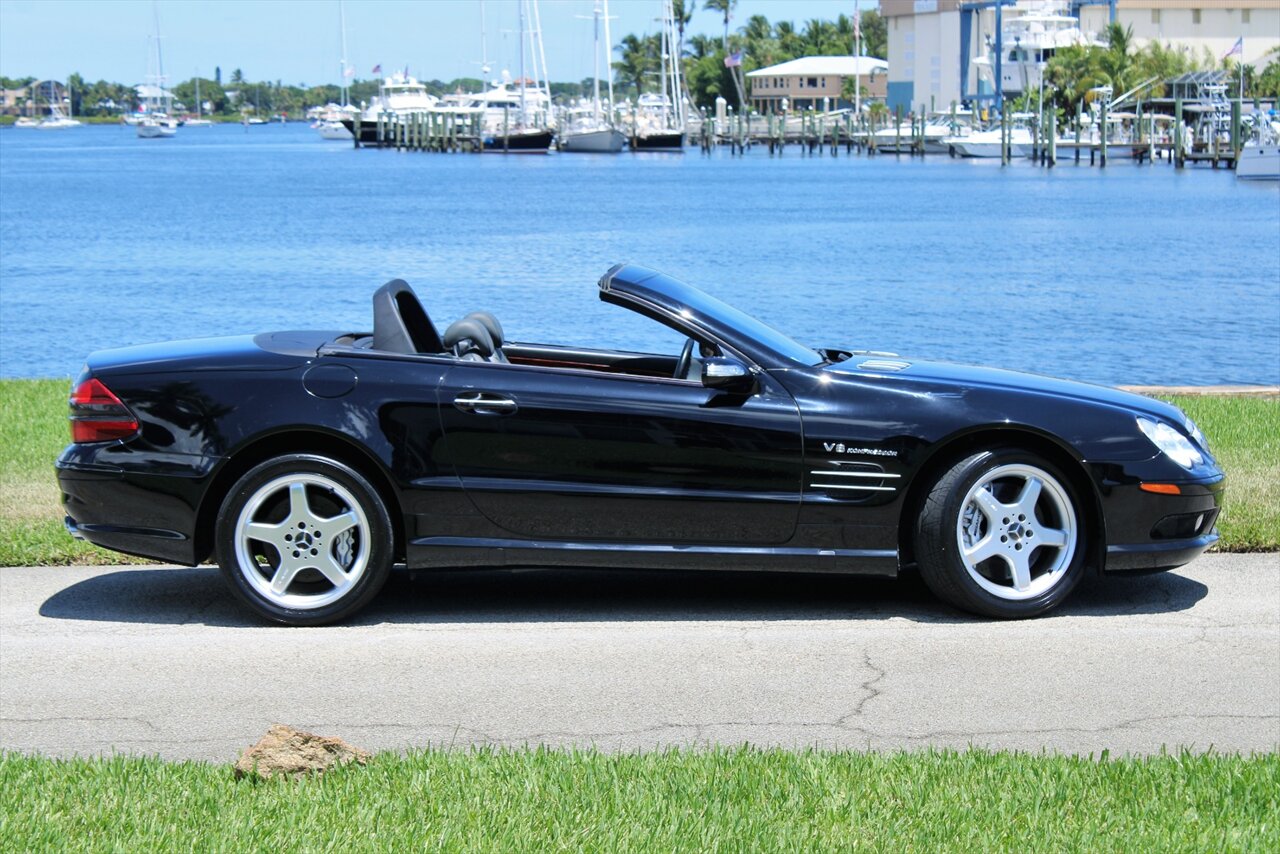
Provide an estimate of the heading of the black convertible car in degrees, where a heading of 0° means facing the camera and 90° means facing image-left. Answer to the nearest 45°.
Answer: approximately 270°

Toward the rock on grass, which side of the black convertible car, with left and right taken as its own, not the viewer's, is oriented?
right
